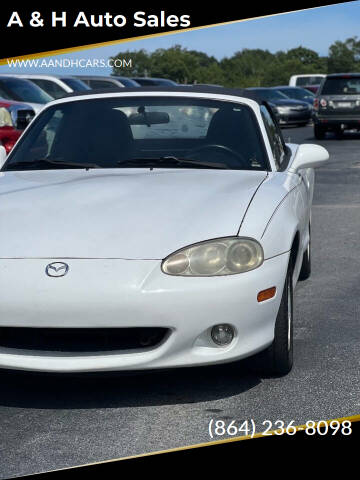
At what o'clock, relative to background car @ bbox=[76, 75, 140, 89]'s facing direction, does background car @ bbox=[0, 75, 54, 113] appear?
background car @ bbox=[0, 75, 54, 113] is roughly at 2 o'clock from background car @ bbox=[76, 75, 140, 89].

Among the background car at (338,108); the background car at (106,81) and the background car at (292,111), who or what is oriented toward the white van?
the background car at (338,108)

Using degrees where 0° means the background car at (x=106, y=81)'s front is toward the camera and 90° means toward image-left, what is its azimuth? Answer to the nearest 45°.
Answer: approximately 315°

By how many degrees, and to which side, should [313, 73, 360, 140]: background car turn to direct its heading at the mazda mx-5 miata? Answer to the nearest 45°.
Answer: approximately 180°

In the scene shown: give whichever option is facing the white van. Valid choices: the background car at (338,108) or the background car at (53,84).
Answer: the background car at (338,108)

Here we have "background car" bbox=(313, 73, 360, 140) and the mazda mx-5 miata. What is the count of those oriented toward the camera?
1

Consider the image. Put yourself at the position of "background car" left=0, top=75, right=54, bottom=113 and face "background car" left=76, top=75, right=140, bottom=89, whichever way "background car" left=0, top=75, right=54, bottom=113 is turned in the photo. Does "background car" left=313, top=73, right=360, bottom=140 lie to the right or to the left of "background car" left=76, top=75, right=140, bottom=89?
right

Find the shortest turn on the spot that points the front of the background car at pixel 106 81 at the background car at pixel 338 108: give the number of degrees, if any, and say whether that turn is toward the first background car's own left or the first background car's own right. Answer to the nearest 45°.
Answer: approximately 45° to the first background car's own left

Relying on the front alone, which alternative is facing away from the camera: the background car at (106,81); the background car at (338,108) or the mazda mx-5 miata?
the background car at (338,108)

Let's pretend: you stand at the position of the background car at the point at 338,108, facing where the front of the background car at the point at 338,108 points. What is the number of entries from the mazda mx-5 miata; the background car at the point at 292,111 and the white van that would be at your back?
1

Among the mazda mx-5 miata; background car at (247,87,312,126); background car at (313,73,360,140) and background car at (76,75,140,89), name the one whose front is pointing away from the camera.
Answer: background car at (313,73,360,140)

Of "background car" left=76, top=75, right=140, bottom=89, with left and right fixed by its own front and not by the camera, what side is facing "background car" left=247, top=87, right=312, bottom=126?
left

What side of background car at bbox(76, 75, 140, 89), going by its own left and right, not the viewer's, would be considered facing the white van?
left

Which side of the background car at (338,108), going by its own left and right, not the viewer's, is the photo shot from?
back

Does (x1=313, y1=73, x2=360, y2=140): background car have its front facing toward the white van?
yes

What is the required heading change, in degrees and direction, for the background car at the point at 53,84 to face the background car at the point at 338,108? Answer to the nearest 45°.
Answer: approximately 45° to its left

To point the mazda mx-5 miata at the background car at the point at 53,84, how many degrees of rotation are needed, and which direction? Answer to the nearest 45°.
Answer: approximately 180°
